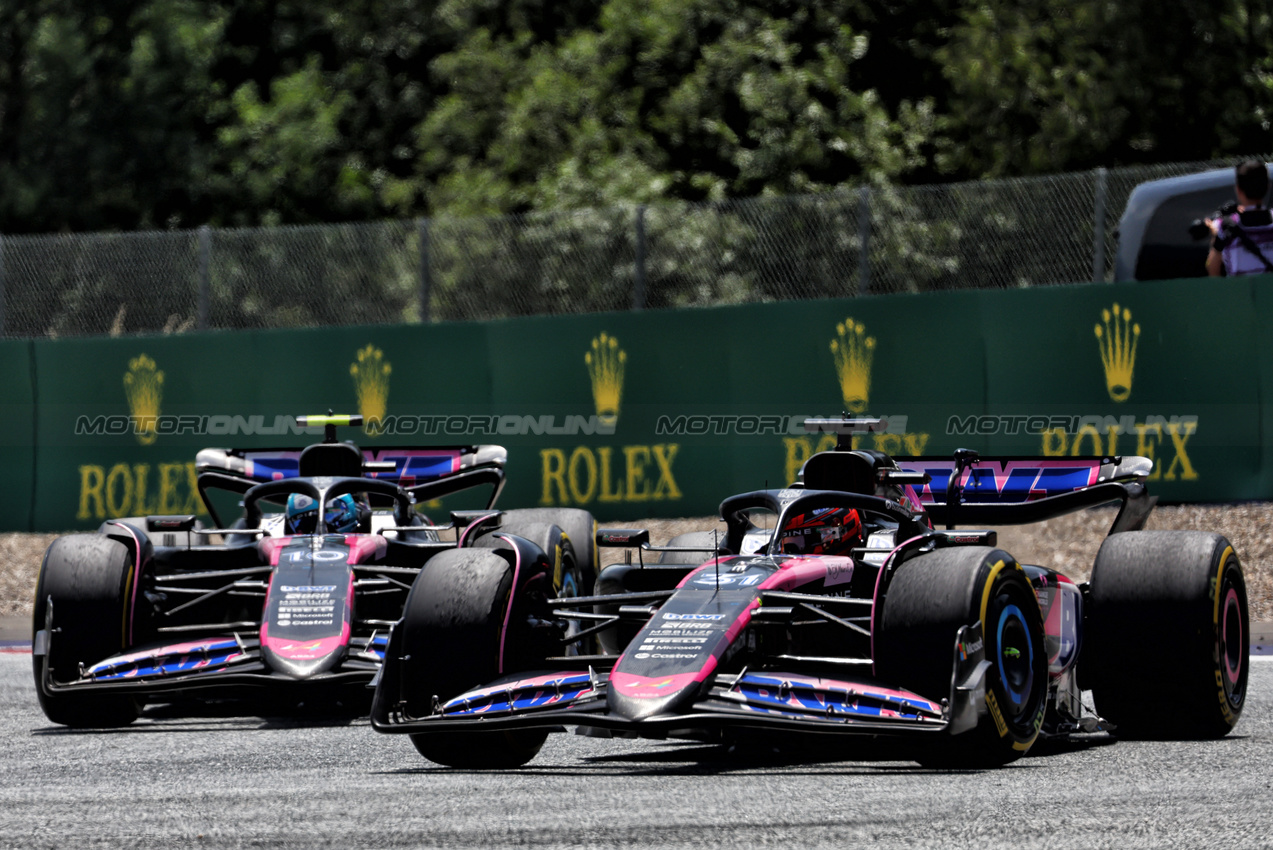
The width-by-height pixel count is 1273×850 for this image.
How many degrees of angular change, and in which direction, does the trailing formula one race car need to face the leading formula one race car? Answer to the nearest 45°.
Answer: approximately 45° to its left

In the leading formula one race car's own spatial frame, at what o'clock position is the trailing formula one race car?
The trailing formula one race car is roughly at 4 o'clock from the leading formula one race car.

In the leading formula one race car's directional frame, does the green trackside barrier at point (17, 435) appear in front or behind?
behind

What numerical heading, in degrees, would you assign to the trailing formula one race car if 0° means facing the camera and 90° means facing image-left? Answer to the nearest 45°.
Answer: approximately 0°

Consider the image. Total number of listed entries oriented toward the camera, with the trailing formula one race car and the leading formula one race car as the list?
2

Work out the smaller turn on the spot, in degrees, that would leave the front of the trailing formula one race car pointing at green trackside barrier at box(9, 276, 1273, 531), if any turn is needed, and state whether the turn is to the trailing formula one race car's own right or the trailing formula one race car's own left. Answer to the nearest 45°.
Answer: approximately 135° to the trailing formula one race car's own left

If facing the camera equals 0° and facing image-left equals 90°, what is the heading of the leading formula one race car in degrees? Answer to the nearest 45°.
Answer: approximately 0°

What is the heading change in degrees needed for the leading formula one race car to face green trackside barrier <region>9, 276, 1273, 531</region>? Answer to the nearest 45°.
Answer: approximately 180°

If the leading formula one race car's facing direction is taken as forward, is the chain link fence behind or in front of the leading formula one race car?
behind
